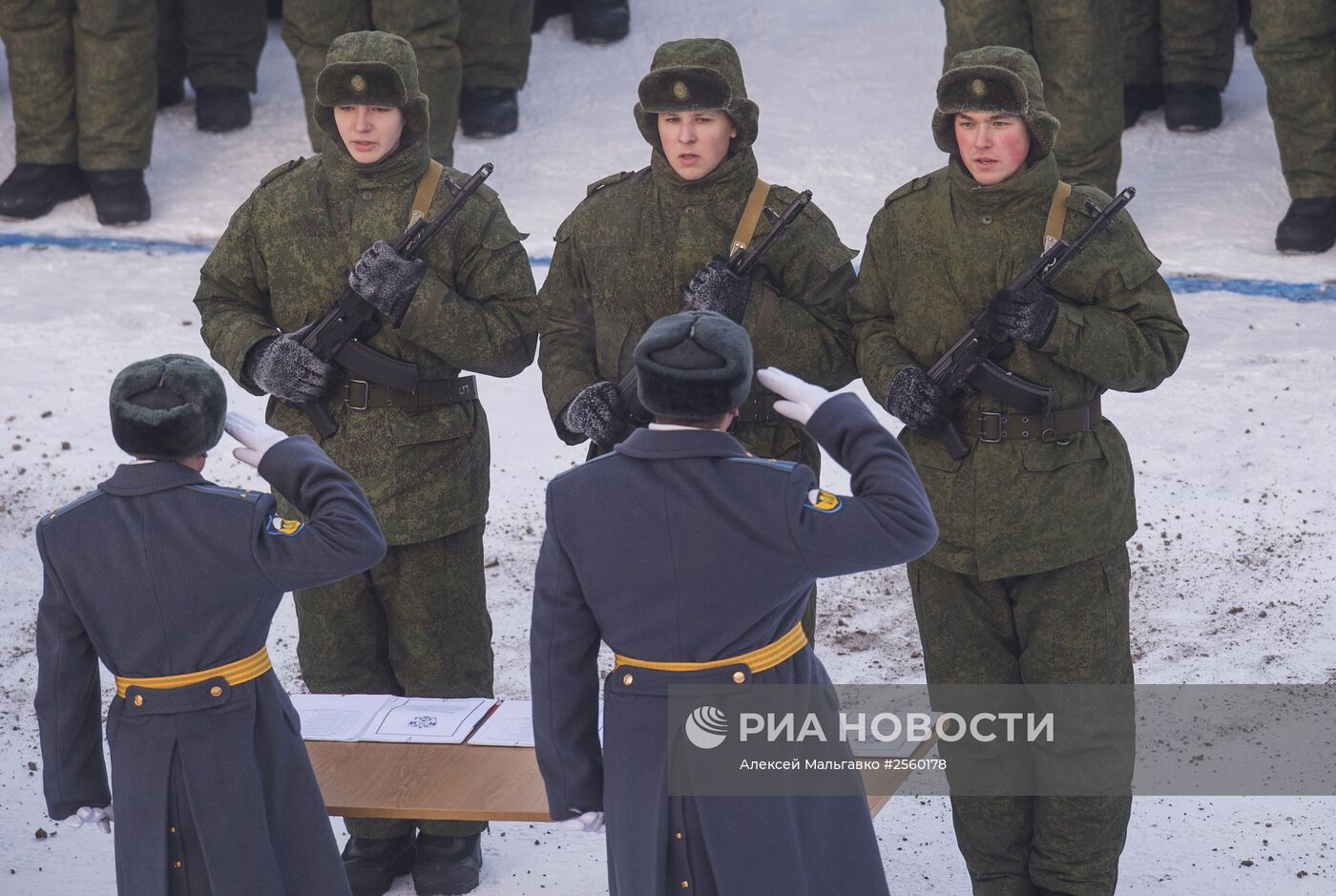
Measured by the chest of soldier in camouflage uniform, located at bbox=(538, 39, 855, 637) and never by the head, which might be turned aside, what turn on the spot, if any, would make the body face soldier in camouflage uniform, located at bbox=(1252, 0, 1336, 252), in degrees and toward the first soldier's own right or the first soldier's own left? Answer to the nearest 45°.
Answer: approximately 135° to the first soldier's own left

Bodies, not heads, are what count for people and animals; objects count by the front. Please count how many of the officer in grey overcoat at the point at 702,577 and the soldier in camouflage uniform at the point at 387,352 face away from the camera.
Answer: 1

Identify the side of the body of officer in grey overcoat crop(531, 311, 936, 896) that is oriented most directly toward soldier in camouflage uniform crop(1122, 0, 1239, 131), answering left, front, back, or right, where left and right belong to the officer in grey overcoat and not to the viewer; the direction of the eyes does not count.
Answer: front

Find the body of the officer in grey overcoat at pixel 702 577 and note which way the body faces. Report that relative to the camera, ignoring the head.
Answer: away from the camera

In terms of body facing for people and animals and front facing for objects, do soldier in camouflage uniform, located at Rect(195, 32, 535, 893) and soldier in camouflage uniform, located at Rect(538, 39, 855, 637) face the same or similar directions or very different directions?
same or similar directions

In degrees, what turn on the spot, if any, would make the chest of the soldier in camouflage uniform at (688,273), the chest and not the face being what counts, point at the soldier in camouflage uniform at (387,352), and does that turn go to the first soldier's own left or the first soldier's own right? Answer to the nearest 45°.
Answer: approximately 90° to the first soldier's own right

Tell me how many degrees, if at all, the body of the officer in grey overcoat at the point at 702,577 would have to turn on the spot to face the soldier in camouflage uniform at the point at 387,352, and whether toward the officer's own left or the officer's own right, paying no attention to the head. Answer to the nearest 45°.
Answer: approximately 45° to the officer's own left

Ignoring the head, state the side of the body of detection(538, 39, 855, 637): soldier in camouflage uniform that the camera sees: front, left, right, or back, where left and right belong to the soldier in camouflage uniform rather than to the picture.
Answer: front

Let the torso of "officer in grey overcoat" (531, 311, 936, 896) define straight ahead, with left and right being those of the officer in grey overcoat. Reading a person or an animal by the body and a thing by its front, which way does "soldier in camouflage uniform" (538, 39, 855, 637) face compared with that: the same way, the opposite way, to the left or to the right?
the opposite way

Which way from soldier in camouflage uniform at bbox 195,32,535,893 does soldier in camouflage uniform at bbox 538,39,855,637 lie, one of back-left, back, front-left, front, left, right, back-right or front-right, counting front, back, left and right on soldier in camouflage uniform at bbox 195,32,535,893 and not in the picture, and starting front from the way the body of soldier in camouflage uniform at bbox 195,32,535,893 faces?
left

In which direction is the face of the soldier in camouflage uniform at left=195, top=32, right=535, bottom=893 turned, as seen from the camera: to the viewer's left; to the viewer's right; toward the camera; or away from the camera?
toward the camera

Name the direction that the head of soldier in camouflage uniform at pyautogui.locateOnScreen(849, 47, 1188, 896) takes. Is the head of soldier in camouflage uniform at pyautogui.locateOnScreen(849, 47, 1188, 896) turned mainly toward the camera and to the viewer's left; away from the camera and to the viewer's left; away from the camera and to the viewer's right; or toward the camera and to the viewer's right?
toward the camera and to the viewer's left

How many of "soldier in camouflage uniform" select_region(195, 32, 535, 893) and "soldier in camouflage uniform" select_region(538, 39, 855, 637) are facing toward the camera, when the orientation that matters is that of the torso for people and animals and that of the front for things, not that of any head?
2

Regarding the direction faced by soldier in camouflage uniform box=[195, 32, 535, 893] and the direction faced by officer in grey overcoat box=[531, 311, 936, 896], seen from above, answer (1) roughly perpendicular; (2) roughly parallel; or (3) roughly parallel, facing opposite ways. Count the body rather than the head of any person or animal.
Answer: roughly parallel, facing opposite ways

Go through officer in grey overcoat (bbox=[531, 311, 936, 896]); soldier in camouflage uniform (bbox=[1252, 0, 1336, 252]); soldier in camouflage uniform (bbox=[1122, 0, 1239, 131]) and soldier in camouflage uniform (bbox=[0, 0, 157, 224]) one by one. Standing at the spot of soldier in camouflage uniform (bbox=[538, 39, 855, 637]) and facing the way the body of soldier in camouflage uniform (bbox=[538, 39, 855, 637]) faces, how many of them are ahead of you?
1

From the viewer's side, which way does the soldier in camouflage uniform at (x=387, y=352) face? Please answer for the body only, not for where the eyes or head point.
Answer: toward the camera

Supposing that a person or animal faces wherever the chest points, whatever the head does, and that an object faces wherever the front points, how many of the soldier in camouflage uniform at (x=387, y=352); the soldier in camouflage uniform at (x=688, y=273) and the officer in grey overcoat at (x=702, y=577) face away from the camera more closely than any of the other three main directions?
1

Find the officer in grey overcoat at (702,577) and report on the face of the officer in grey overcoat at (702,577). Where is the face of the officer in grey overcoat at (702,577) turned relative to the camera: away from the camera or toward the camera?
away from the camera
